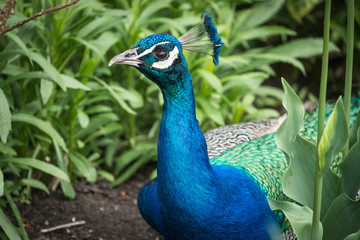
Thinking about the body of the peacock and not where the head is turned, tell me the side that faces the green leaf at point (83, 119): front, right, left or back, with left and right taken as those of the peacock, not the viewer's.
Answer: right

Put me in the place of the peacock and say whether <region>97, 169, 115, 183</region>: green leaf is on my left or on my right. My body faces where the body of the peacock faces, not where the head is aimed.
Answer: on my right

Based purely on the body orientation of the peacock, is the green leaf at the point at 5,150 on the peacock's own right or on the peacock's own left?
on the peacock's own right

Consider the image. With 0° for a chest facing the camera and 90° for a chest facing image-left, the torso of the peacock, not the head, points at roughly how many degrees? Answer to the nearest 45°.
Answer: approximately 45°
